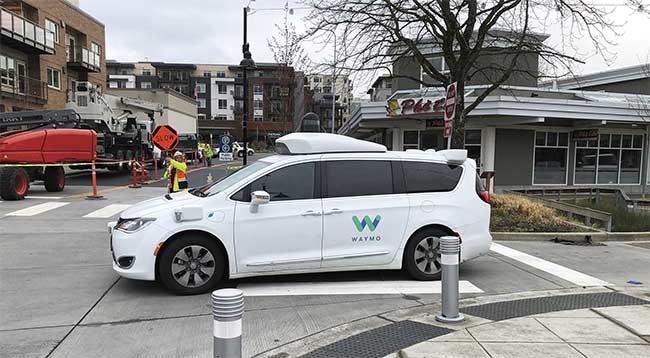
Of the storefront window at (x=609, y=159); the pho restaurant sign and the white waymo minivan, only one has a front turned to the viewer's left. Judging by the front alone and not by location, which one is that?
the white waymo minivan

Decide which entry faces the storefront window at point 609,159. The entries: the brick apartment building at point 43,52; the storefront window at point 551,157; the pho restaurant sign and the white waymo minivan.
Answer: the brick apartment building

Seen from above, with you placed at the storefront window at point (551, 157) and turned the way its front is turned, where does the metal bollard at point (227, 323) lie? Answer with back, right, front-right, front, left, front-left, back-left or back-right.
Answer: front

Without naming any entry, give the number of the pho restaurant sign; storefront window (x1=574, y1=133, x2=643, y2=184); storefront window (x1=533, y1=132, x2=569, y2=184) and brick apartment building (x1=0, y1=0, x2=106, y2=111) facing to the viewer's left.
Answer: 0

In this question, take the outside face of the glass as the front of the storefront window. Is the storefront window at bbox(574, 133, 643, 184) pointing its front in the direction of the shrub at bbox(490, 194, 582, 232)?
yes

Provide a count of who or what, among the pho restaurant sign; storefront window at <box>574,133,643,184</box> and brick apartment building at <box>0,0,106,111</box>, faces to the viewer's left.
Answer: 0

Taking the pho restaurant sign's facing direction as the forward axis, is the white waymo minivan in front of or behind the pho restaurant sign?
in front

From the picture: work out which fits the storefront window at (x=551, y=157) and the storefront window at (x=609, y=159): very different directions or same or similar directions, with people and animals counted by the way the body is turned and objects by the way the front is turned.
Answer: same or similar directions

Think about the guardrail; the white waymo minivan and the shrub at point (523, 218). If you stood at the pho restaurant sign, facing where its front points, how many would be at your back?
0

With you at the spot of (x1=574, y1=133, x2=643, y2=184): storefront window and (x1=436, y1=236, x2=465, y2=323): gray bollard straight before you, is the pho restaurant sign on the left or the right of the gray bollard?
right

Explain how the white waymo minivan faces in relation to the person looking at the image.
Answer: facing to the left of the viewer

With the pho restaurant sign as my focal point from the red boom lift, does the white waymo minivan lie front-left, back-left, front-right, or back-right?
front-right

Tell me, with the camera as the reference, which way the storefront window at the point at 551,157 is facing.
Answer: facing the viewer

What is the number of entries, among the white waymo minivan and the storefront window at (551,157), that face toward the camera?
1

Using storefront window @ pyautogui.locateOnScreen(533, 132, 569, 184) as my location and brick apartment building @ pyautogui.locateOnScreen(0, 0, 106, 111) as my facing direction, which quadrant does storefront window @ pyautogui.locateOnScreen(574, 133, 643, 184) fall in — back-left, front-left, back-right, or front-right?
back-right

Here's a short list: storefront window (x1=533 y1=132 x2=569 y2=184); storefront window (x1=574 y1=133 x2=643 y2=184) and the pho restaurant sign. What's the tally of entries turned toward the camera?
3
